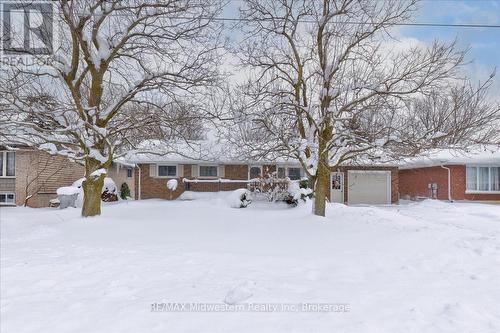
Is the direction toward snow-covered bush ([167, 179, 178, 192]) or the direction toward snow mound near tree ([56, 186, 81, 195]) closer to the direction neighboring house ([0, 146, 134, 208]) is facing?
the snow mound near tree

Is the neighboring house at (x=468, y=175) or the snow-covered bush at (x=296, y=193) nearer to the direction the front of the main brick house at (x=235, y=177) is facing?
the snow-covered bush

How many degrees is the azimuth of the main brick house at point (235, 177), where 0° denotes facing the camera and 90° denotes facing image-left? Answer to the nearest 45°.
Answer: approximately 0°

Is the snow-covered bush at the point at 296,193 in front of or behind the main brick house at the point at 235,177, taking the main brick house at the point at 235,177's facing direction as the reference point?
in front

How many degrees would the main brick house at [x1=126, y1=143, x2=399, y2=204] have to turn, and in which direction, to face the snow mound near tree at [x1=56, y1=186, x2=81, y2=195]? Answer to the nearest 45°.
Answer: approximately 45° to its right

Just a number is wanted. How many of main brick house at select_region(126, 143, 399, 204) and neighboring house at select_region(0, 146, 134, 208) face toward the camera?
2

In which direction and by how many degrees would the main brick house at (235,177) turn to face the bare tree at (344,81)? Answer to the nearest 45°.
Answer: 0° — it already faces it

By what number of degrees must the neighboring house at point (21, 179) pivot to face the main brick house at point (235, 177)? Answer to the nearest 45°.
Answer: approximately 90° to its left

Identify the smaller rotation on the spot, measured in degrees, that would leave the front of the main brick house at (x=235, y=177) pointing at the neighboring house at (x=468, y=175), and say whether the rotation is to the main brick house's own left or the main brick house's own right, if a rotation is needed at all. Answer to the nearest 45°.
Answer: approximately 90° to the main brick house's own left

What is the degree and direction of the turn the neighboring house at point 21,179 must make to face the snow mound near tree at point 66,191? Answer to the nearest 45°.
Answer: approximately 45° to its left

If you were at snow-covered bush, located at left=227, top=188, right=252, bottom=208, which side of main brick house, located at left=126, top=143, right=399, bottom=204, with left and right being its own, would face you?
front

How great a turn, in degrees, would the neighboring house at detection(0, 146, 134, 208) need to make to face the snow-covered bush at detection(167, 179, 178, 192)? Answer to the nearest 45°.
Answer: approximately 90° to its left
